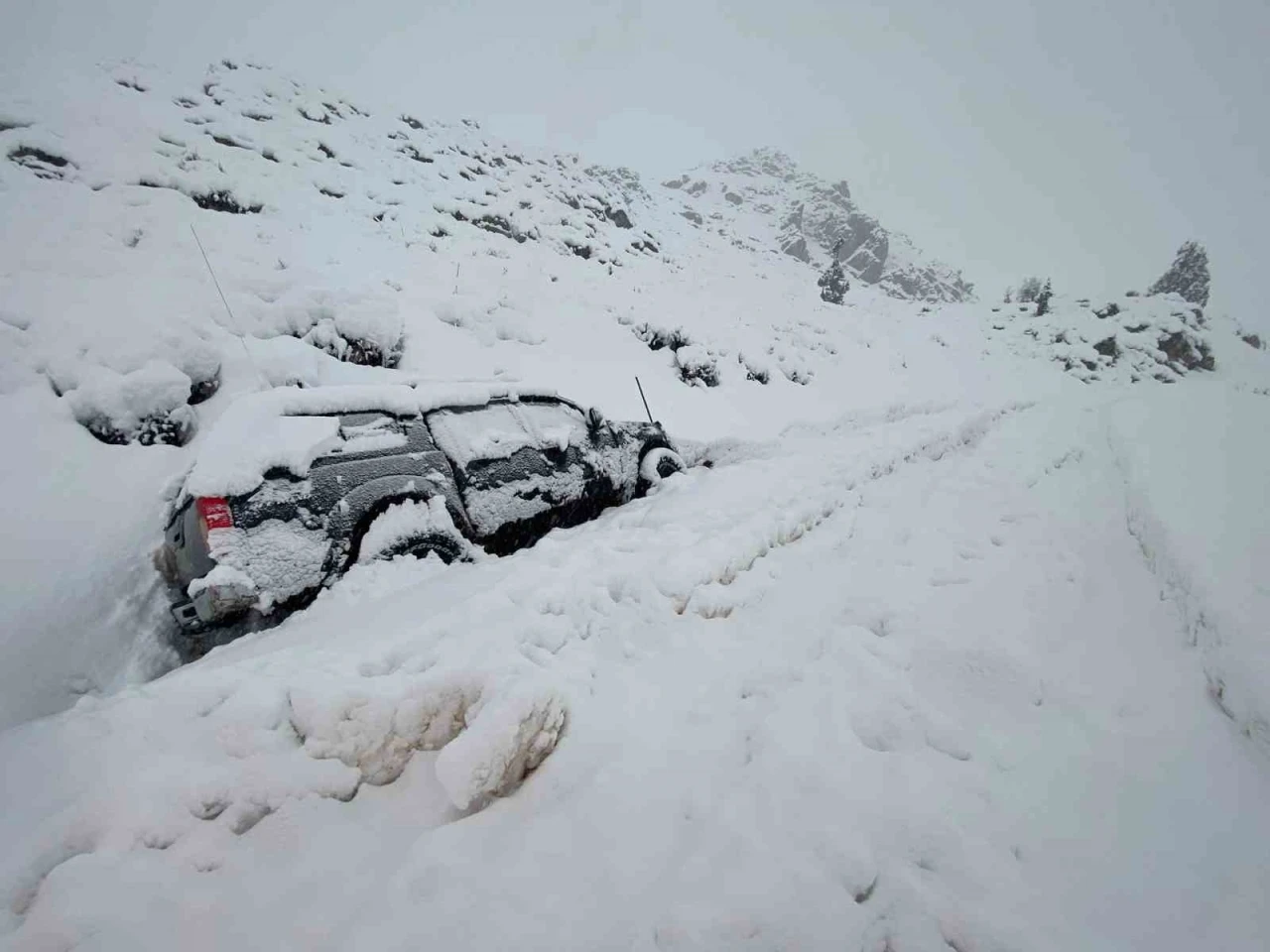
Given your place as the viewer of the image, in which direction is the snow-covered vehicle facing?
facing away from the viewer and to the right of the viewer

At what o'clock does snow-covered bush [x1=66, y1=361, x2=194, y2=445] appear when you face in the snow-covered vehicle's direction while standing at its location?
The snow-covered bush is roughly at 9 o'clock from the snow-covered vehicle.

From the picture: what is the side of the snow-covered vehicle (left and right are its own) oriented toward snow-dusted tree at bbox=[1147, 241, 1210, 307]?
front

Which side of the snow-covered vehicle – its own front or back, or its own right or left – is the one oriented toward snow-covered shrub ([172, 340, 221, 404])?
left

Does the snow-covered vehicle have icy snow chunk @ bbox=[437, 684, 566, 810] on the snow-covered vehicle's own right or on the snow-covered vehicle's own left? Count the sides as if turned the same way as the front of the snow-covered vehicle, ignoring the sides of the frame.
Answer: on the snow-covered vehicle's own right

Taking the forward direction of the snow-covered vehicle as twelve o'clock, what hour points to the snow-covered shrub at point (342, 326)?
The snow-covered shrub is roughly at 10 o'clock from the snow-covered vehicle.

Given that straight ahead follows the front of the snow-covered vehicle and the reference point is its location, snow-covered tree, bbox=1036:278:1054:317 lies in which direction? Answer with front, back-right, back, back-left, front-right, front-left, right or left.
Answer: front

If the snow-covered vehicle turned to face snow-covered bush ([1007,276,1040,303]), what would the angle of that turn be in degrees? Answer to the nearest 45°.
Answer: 0° — it already faces it
